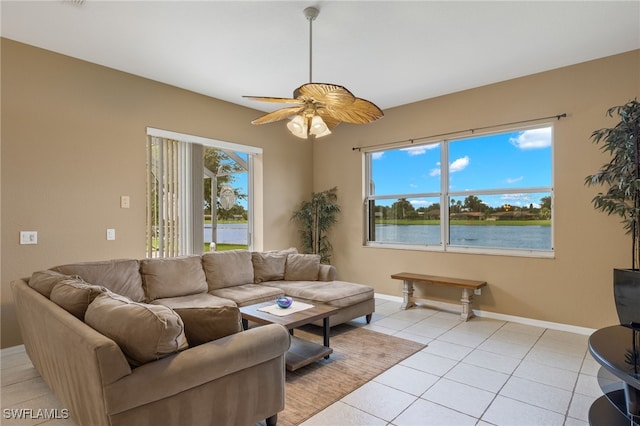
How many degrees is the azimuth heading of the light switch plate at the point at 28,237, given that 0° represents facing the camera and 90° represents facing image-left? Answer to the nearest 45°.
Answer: approximately 0°

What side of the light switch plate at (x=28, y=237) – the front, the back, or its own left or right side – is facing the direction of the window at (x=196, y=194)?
left

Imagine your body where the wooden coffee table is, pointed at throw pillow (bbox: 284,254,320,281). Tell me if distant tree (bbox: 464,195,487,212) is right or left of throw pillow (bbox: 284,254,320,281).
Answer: right

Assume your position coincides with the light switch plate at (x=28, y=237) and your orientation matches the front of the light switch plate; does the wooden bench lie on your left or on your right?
on your left

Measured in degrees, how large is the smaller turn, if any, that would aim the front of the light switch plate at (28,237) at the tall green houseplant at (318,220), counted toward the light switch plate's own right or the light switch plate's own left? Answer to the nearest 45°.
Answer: approximately 90° to the light switch plate's own left

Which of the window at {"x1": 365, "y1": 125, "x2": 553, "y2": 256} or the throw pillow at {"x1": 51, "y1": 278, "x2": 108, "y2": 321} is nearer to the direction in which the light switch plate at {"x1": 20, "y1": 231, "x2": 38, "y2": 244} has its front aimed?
the throw pillow

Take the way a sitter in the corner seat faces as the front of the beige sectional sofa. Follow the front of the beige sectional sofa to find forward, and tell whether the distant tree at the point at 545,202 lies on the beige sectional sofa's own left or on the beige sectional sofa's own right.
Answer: on the beige sectional sofa's own left

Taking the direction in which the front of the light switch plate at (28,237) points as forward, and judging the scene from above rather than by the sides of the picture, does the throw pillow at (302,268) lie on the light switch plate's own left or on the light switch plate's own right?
on the light switch plate's own left

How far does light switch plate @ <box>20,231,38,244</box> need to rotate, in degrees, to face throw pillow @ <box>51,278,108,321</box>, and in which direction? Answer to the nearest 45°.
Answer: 0° — it already faces it

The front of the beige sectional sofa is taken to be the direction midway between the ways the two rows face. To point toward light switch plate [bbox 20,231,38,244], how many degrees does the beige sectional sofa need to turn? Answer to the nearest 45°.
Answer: approximately 180°
